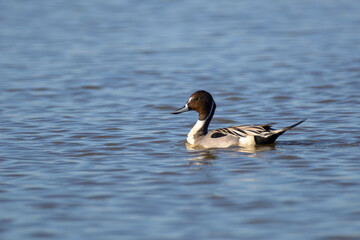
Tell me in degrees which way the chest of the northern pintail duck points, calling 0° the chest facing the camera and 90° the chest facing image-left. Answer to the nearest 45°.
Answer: approximately 90°
